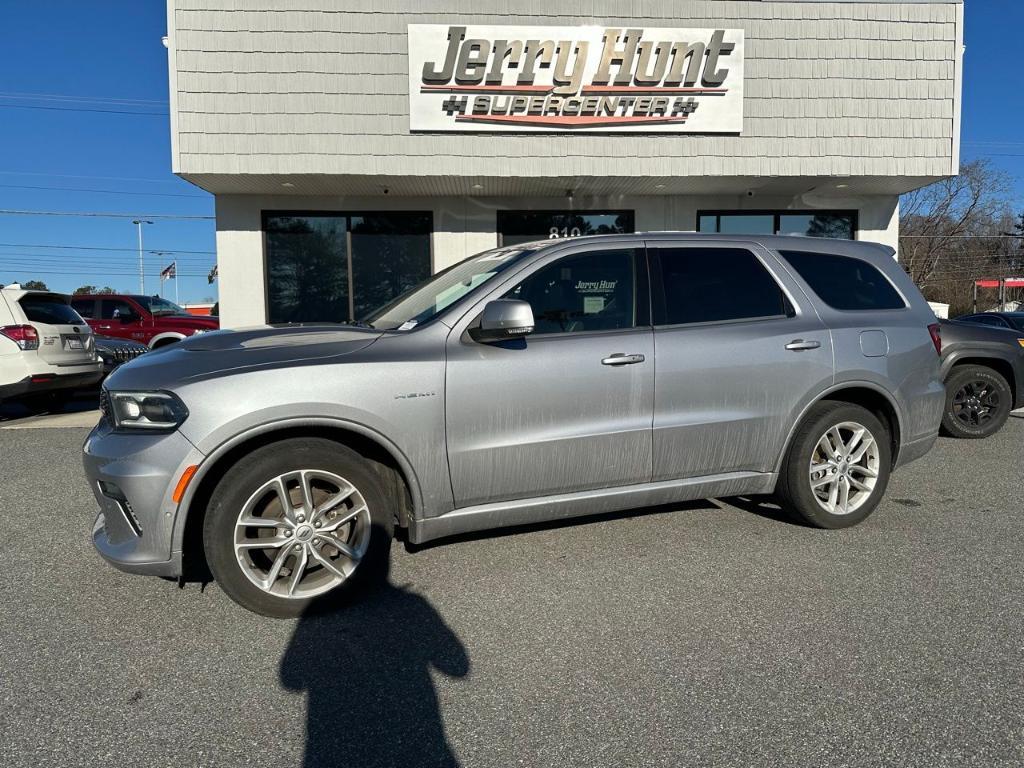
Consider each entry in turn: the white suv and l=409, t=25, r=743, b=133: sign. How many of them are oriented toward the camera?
1

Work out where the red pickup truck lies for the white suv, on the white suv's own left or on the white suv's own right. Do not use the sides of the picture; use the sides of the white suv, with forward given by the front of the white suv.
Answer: on the white suv's own right

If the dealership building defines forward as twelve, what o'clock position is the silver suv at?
The silver suv is roughly at 12 o'clock from the dealership building.

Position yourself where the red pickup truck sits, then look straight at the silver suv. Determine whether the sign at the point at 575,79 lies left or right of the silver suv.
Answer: left

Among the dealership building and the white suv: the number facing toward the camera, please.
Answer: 1

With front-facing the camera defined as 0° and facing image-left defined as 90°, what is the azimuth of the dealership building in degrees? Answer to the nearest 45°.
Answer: approximately 0°

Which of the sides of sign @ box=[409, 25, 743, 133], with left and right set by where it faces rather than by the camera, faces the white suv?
right

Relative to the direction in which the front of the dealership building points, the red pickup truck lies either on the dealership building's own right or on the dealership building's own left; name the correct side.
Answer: on the dealership building's own right

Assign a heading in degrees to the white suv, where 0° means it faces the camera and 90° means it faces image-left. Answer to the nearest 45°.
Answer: approximately 135°

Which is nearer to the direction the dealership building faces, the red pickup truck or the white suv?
the white suv

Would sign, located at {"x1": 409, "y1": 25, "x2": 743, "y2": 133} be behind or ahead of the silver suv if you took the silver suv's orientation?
behind
